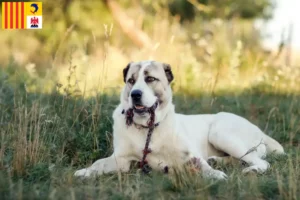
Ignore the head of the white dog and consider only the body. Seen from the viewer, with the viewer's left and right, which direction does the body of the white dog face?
facing the viewer and to the left of the viewer

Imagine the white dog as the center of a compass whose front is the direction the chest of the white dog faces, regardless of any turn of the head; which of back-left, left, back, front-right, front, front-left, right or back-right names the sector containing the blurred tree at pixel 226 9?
back-right
